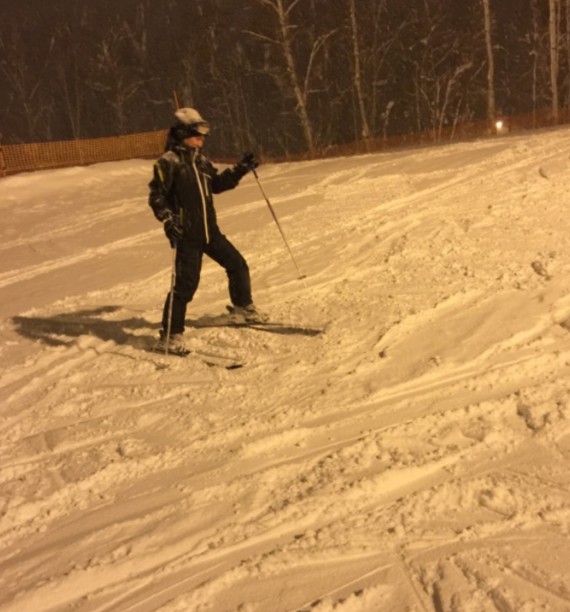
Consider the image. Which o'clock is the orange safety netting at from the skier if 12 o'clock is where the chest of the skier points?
The orange safety netting is roughly at 7 o'clock from the skier.

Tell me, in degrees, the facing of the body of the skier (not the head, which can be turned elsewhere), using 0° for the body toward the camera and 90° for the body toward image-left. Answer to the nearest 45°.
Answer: approximately 315°

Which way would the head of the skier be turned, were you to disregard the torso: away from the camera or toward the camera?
toward the camera
